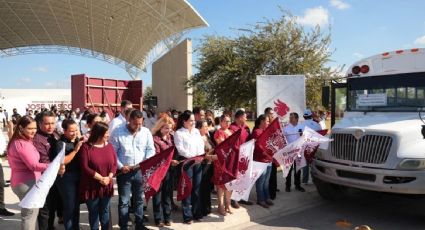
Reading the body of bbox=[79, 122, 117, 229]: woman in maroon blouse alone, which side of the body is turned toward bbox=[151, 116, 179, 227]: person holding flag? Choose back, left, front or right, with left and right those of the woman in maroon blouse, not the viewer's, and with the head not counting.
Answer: left

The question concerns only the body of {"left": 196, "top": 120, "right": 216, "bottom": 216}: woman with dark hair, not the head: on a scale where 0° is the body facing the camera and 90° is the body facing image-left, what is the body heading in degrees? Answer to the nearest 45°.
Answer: approximately 315°

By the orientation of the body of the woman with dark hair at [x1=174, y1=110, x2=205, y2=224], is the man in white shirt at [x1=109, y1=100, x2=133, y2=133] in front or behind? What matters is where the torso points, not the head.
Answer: behind

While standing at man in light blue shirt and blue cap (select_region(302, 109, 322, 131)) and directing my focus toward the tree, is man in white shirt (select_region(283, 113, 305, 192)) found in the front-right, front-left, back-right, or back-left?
back-left

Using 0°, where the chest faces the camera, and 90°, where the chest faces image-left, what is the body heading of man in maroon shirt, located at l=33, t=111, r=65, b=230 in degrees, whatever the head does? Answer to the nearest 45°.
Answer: approximately 315°

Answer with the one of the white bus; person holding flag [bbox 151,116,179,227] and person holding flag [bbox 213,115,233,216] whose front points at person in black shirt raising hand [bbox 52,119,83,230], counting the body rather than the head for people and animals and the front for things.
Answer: the white bus

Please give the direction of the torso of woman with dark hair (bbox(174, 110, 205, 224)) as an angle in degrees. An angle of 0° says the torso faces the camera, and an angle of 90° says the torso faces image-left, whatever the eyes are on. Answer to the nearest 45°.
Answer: approximately 315°

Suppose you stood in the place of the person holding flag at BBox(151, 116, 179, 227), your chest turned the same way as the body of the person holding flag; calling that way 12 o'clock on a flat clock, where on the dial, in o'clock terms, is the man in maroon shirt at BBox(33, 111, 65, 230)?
The man in maroon shirt is roughly at 4 o'clock from the person holding flag.

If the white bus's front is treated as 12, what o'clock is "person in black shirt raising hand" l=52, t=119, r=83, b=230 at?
The person in black shirt raising hand is roughly at 12 o'clock from the white bus.
